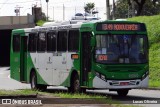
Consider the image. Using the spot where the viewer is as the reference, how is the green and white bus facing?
facing the viewer and to the right of the viewer
